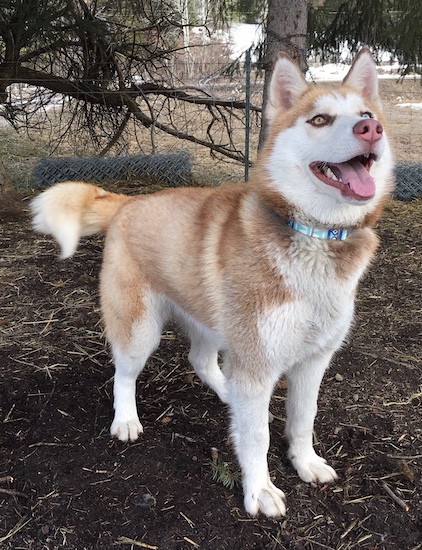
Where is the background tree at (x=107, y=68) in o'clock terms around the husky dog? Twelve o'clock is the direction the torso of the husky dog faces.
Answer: The background tree is roughly at 7 o'clock from the husky dog.

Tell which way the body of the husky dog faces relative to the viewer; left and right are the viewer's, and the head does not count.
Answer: facing the viewer and to the right of the viewer

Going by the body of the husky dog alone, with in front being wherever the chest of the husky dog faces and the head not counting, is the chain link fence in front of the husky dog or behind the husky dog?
behind
